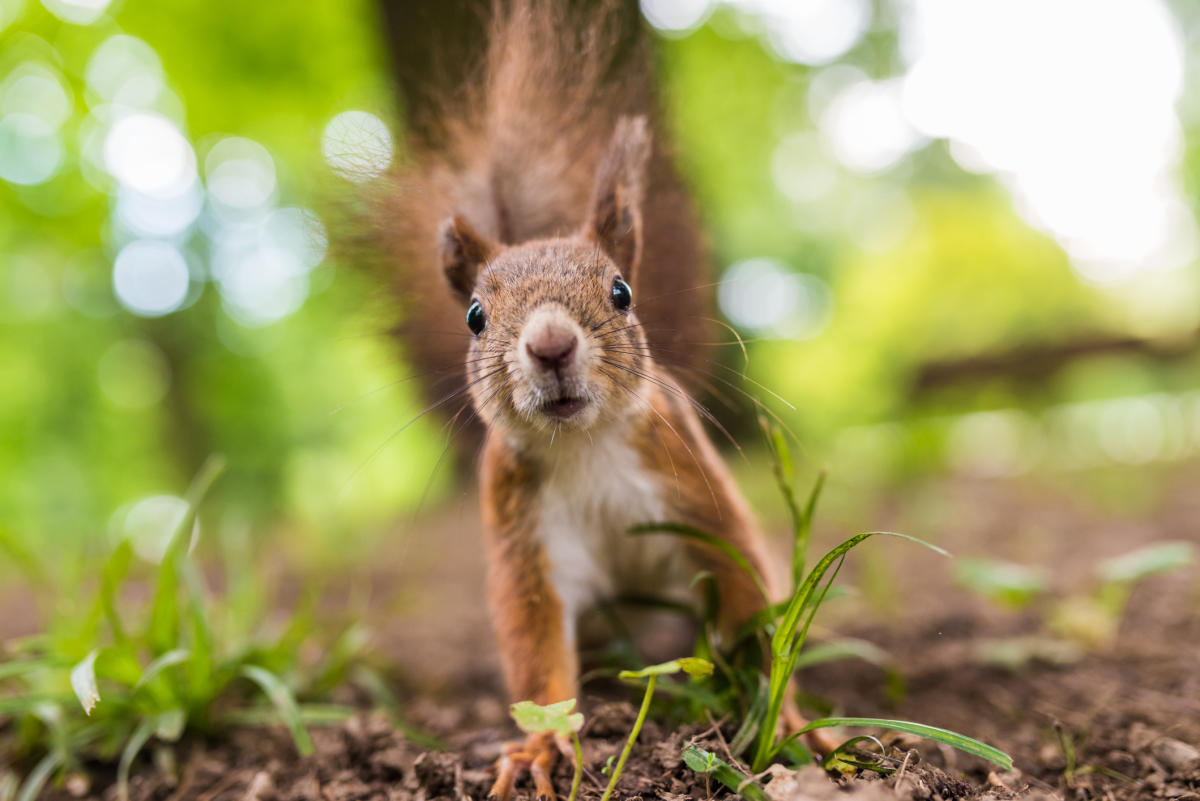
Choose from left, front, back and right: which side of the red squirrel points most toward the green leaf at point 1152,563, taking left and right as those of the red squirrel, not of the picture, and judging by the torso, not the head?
left

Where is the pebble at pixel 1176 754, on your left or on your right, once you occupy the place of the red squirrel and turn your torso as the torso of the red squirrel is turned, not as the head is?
on your left

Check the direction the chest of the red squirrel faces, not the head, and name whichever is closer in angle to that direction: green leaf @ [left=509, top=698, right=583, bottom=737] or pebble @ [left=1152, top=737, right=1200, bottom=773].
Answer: the green leaf

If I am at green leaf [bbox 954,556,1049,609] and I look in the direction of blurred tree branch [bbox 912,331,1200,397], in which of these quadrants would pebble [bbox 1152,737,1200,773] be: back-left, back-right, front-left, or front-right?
back-right

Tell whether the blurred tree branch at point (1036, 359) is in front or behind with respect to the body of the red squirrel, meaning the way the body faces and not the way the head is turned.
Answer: behind

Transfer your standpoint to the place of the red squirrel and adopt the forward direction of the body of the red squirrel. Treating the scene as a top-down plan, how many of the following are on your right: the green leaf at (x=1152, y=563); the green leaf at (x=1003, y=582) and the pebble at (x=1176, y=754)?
0

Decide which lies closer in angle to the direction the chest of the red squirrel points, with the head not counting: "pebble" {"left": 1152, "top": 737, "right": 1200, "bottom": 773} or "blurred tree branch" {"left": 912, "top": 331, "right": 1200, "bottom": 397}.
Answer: the pebble

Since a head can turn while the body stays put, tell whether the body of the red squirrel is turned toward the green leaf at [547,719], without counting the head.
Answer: yes

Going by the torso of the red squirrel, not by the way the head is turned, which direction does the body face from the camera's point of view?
toward the camera
